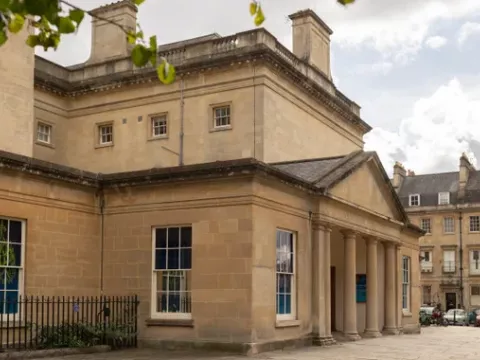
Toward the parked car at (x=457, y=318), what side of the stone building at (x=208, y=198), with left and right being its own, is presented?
left

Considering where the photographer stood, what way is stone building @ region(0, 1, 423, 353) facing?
facing the viewer and to the right of the viewer

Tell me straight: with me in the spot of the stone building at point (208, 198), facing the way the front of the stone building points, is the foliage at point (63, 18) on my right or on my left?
on my right

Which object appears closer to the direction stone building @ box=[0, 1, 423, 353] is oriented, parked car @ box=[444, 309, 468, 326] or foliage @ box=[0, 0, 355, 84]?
the foliage
